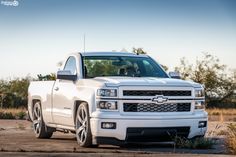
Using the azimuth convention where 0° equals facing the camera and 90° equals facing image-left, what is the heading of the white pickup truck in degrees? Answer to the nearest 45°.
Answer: approximately 315°
